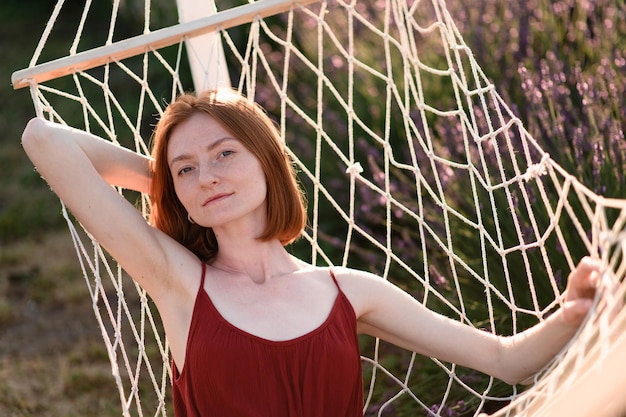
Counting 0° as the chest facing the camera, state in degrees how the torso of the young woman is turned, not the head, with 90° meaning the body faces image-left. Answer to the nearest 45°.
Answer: approximately 0°
